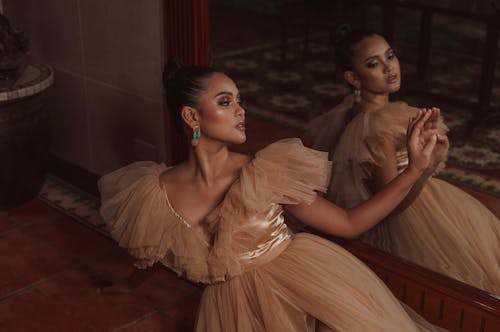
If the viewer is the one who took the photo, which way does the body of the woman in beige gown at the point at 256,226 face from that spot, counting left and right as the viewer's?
facing the viewer

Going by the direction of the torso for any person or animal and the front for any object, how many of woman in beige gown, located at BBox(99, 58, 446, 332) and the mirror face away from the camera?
0

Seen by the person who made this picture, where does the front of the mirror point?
facing the viewer and to the left of the viewer

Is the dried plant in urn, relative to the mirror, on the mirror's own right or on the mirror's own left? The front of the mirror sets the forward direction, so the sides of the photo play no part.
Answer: on the mirror's own right

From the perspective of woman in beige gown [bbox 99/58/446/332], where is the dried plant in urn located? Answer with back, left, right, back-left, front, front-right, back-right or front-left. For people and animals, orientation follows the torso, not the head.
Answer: back-right
